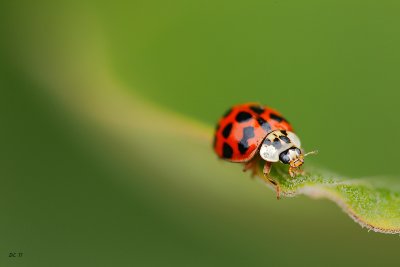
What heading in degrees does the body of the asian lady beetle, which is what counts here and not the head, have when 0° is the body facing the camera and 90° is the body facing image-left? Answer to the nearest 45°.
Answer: approximately 315°
